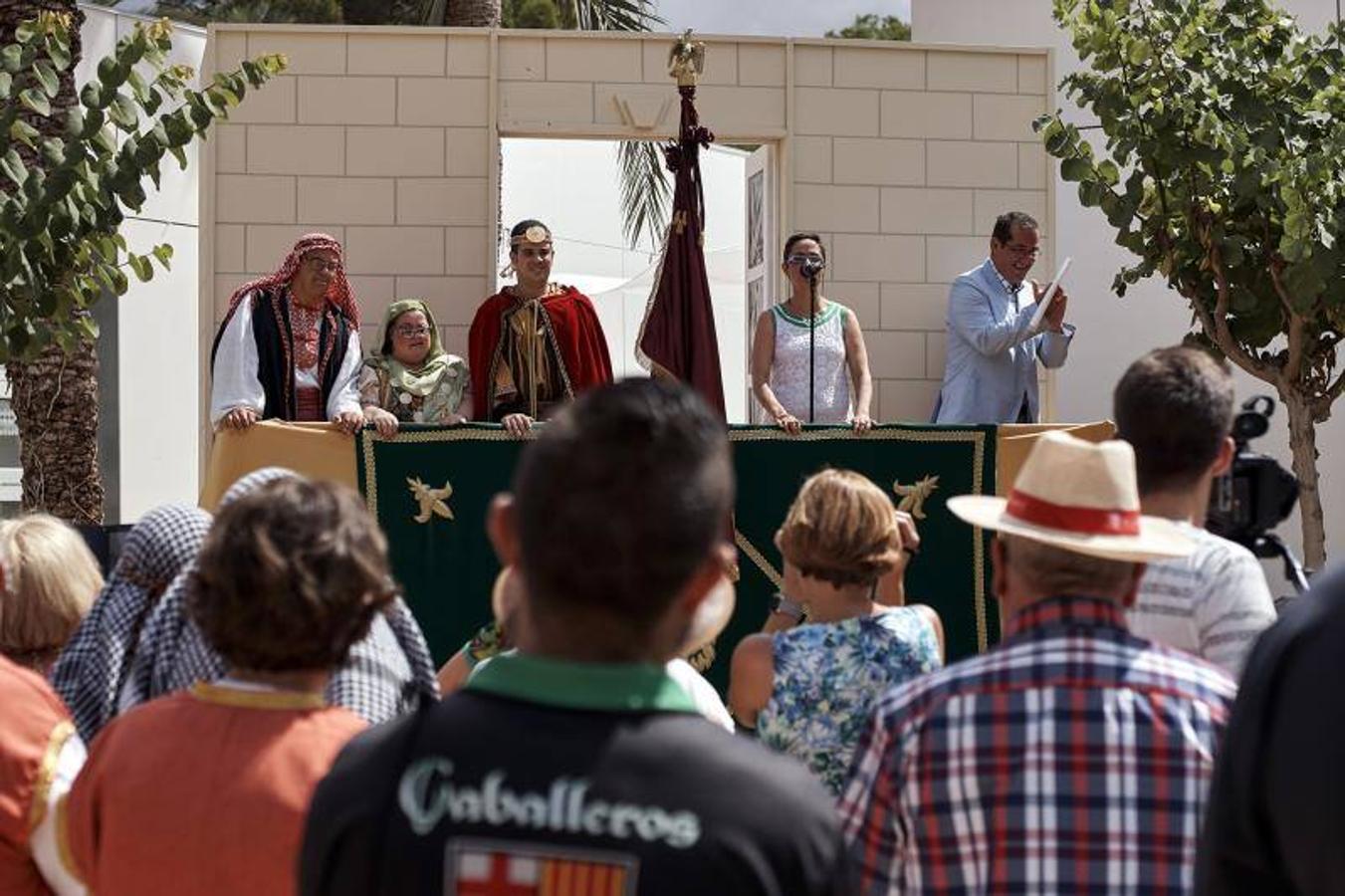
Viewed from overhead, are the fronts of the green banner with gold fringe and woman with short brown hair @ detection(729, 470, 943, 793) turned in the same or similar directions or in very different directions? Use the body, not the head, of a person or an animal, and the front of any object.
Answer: very different directions

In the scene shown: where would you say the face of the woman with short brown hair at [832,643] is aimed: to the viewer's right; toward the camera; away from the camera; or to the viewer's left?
away from the camera

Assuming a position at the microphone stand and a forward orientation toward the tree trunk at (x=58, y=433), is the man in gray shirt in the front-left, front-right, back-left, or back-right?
back-left

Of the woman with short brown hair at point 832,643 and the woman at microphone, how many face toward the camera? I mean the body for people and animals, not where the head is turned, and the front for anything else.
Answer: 1

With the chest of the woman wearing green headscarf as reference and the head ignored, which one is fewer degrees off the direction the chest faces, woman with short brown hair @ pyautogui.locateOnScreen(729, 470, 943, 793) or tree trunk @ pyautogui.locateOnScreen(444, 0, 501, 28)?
the woman with short brown hair

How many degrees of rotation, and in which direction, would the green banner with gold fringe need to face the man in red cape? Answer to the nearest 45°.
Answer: approximately 135° to its right

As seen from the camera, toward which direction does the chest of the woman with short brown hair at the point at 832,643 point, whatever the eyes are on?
away from the camera

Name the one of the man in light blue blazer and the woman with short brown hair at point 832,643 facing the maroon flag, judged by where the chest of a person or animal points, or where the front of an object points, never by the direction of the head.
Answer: the woman with short brown hair

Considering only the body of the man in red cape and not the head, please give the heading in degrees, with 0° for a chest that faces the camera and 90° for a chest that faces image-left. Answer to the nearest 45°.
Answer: approximately 0°

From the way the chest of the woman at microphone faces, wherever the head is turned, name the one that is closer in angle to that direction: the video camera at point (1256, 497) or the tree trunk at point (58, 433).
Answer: the video camera

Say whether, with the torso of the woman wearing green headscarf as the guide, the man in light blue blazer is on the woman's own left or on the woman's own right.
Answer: on the woman's own left

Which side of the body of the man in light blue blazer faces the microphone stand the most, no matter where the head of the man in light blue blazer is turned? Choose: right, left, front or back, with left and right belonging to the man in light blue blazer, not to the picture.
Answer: right

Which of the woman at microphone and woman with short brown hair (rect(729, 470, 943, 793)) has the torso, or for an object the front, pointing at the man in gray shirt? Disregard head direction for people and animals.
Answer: the woman at microphone

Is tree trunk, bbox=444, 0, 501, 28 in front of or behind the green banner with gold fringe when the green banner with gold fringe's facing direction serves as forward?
behind
